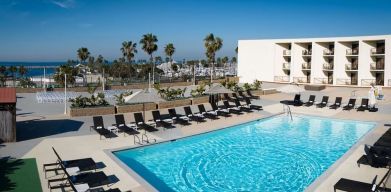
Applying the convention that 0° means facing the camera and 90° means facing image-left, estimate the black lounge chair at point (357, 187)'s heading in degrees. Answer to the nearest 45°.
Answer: approximately 90°

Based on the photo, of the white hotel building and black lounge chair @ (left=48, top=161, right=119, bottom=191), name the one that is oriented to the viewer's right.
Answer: the black lounge chair

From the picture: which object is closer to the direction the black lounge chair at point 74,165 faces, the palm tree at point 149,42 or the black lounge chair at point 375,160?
the black lounge chair

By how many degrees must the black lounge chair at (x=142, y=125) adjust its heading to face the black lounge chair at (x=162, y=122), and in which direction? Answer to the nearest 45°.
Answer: approximately 90° to its left

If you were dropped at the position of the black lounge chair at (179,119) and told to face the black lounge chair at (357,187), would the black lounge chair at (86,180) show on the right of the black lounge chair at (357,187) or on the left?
right

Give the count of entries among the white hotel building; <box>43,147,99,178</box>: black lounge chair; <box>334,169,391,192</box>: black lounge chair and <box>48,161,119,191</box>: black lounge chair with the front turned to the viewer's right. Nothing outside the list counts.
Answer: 2

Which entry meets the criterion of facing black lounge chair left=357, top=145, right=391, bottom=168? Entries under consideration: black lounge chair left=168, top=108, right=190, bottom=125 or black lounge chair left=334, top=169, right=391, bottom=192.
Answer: black lounge chair left=168, top=108, right=190, bottom=125

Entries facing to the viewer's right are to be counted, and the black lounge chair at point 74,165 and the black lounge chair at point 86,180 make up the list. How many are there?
2

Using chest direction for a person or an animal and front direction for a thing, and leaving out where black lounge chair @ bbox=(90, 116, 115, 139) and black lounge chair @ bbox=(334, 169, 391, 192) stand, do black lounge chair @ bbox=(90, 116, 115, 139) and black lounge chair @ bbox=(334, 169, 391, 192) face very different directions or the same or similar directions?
very different directions

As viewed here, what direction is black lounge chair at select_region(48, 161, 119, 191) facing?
to the viewer's right

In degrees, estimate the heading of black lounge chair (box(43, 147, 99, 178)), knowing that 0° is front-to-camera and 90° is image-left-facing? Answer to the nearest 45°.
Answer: approximately 270°

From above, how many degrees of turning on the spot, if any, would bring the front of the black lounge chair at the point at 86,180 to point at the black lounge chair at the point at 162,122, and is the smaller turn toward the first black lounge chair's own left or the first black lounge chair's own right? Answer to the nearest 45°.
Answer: approximately 45° to the first black lounge chair's own left
